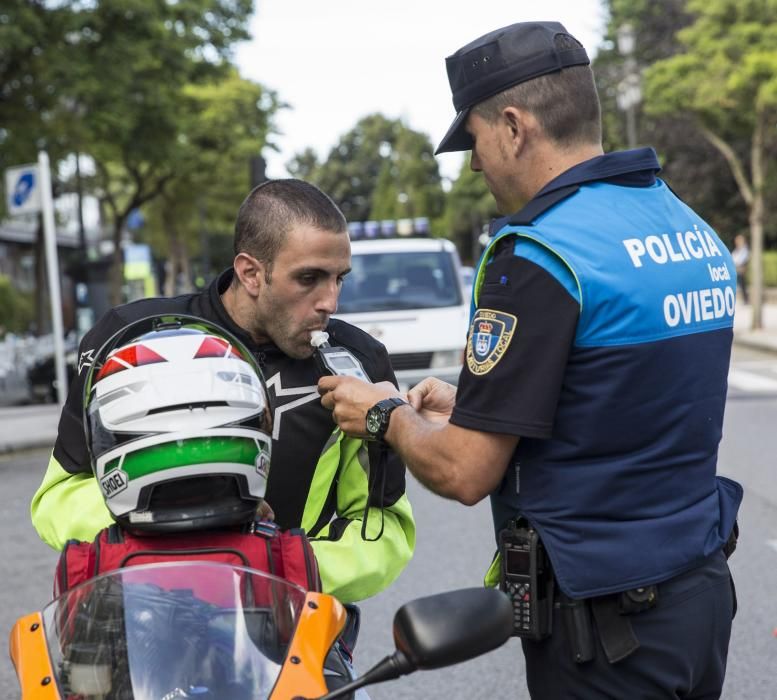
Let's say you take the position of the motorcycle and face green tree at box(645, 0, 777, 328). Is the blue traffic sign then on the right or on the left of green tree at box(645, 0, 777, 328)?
left

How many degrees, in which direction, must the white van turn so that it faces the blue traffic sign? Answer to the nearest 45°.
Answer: approximately 90° to its right

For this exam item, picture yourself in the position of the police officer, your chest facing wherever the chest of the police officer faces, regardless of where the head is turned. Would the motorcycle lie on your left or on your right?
on your left

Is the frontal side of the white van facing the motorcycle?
yes

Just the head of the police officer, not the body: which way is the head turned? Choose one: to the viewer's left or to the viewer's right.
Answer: to the viewer's left

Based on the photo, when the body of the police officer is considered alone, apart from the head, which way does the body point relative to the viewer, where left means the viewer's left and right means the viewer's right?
facing away from the viewer and to the left of the viewer

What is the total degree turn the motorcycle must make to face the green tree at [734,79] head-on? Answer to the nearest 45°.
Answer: approximately 135° to its left

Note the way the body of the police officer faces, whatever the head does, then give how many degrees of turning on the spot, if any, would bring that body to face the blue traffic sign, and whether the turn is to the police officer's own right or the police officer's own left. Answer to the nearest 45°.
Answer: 0° — they already face it

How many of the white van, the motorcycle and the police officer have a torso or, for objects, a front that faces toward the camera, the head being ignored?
2

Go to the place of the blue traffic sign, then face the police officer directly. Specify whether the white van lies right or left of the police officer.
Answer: left
